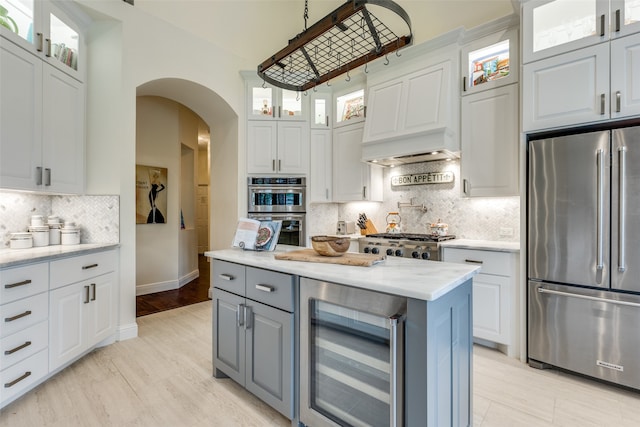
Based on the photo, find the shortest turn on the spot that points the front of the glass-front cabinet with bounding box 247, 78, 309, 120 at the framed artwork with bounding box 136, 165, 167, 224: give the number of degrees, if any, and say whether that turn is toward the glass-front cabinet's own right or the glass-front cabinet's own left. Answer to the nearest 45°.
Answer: approximately 90° to the glass-front cabinet's own right

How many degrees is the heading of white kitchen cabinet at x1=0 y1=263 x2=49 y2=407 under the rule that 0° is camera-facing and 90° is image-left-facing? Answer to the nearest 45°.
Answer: approximately 315°

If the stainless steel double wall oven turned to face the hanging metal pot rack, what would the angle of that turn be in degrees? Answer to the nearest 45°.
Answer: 0° — it already faces it

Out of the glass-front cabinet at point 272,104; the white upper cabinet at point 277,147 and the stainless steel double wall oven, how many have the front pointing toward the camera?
3

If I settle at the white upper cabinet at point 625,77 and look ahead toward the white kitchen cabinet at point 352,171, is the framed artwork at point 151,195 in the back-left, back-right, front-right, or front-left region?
front-left

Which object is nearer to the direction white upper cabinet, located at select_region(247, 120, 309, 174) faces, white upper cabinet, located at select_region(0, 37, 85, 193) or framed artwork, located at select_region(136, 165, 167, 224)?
the white upper cabinet

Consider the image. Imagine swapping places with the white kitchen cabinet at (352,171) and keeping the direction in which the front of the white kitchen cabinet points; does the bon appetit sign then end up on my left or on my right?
on my left

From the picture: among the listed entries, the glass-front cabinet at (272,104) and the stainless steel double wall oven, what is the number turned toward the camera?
2

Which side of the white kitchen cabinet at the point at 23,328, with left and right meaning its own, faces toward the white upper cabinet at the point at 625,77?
front

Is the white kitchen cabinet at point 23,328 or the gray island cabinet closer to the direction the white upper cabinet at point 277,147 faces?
the gray island cabinet

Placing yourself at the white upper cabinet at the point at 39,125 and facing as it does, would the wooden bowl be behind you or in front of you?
in front

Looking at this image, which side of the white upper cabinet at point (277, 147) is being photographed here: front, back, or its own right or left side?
front

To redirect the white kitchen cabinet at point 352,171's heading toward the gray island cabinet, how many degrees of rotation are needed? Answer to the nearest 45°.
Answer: approximately 45° to its left

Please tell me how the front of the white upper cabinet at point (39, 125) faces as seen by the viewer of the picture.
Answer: facing the viewer and to the right of the viewer

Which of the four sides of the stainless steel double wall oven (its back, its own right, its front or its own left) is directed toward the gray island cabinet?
front

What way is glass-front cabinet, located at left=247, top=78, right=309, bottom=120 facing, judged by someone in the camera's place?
facing the viewer

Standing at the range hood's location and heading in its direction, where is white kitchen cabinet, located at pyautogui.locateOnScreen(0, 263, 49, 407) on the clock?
The white kitchen cabinet is roughly at 12 o'clock from the range hood.

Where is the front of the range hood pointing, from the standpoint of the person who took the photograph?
facing the viewer and to the left of the viewer

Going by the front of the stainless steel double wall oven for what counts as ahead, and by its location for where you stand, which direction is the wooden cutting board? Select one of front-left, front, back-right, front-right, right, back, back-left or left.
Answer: front
